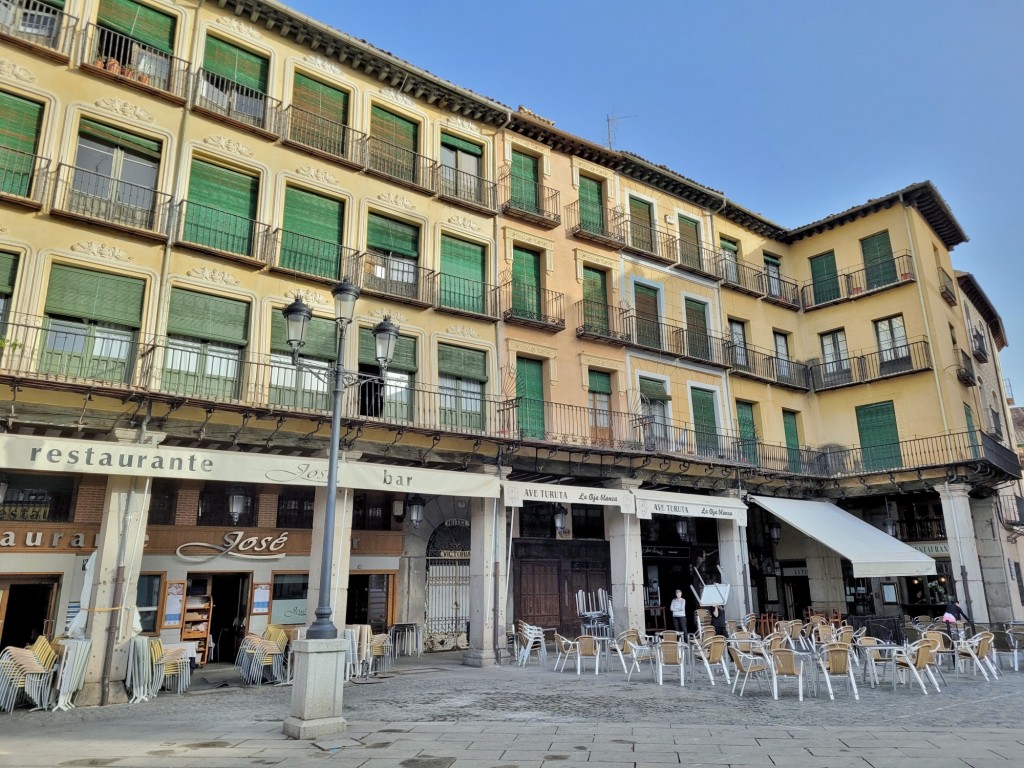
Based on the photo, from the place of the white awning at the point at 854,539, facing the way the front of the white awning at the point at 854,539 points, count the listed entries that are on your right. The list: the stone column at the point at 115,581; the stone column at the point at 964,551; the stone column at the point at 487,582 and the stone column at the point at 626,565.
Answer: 3

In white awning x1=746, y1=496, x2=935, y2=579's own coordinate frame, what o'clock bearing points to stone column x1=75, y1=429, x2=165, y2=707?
The stone column is roughly at 3 o'clock from the white awning.

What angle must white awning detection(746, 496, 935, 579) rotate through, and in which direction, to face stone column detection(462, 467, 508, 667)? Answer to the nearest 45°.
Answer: approximately 90° to its right

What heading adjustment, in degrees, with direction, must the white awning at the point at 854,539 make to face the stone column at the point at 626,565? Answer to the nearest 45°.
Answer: approximately 90° to its right

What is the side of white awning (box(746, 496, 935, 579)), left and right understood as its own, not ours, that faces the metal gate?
right

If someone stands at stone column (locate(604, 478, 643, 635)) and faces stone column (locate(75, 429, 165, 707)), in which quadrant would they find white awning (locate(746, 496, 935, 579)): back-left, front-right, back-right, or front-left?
back-left

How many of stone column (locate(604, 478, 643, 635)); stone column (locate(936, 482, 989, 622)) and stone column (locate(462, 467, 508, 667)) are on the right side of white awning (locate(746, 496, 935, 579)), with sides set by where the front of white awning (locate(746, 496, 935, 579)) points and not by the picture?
2

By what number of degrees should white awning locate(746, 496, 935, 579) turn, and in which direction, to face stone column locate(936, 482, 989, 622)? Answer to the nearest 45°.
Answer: approximately 90° to its left

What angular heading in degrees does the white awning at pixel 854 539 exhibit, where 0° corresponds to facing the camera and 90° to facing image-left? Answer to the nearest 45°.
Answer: approximately 315°
